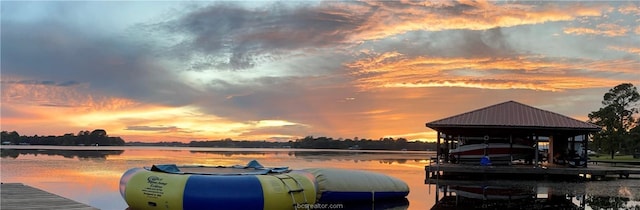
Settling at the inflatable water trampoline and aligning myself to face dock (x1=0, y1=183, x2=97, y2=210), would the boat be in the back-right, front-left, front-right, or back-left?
back-right

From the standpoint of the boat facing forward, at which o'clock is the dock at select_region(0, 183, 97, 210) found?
The dock is roughly at 10 o'clock from the boat.

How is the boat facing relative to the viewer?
to the viewer's left

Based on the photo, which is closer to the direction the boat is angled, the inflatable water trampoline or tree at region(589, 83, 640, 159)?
the inflatable water trampoline

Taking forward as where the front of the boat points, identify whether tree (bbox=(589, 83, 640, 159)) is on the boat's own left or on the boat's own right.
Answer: on the boat's own right
